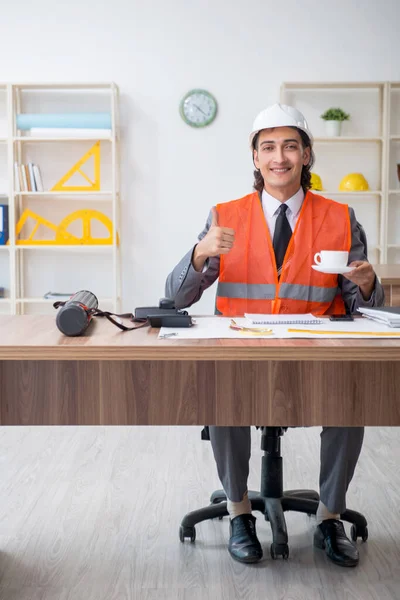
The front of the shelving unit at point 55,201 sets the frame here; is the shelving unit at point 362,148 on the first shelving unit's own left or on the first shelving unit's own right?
on the first shelving unit's own left

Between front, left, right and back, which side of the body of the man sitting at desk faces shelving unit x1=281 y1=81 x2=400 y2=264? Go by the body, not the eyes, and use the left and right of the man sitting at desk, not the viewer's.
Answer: back

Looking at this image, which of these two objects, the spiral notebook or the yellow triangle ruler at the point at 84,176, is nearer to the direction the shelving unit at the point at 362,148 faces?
the spiral notebook

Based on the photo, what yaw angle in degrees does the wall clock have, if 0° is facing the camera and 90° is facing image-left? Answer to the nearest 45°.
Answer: approximately 0°

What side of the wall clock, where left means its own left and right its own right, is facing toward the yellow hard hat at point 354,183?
left

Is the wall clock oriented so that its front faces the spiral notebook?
yes

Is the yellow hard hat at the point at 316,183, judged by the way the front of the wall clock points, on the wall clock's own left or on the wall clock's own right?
on the wall clock's own left
